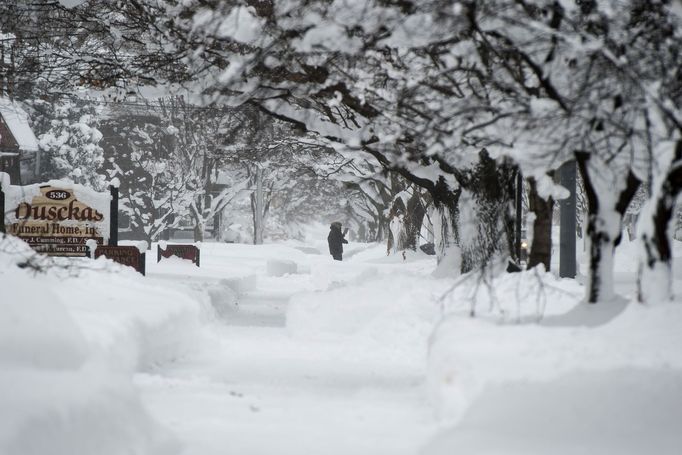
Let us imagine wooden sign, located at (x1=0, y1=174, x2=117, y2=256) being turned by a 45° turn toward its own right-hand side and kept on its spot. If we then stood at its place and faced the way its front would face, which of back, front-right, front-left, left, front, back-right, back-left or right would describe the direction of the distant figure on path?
back

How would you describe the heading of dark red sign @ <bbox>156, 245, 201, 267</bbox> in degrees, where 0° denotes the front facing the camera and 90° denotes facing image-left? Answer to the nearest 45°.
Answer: approximately 0°

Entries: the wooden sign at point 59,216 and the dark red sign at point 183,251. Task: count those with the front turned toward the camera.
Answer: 2

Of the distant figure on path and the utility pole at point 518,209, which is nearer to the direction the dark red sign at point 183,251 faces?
the utility pole

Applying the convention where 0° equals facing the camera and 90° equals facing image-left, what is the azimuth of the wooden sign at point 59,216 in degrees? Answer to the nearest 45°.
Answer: approximately 0°

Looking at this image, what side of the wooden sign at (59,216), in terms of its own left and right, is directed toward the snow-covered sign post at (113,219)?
left

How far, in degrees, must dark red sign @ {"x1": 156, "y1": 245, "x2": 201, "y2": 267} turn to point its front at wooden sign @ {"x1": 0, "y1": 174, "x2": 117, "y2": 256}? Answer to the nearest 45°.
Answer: approximately 45° to its right

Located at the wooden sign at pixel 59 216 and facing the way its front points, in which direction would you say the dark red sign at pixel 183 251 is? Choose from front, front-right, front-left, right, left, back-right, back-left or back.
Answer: back-left

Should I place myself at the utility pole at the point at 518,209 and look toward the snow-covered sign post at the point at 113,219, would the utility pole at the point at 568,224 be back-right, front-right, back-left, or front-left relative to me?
front-left
